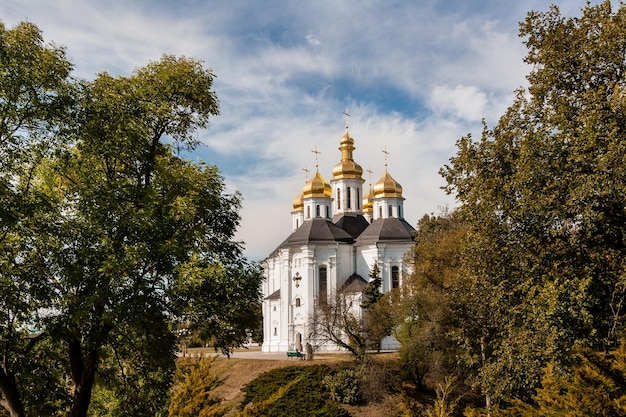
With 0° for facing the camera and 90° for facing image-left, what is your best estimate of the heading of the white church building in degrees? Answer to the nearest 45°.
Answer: approximately 45°

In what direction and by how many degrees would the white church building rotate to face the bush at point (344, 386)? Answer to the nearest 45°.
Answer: approximately 45° to its left

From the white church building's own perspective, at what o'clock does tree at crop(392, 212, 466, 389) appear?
The tree is roughly at 10 o'clock from the white church building.

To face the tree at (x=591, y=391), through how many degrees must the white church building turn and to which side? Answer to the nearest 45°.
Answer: approximately 45° to its left

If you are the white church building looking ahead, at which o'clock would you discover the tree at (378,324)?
The tree is roughly at 10 o'clock from the white church building.

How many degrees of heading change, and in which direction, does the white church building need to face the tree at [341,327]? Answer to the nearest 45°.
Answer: approximately 45° to its left

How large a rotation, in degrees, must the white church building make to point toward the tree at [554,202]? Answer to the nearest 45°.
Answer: approximately 45° to its left
